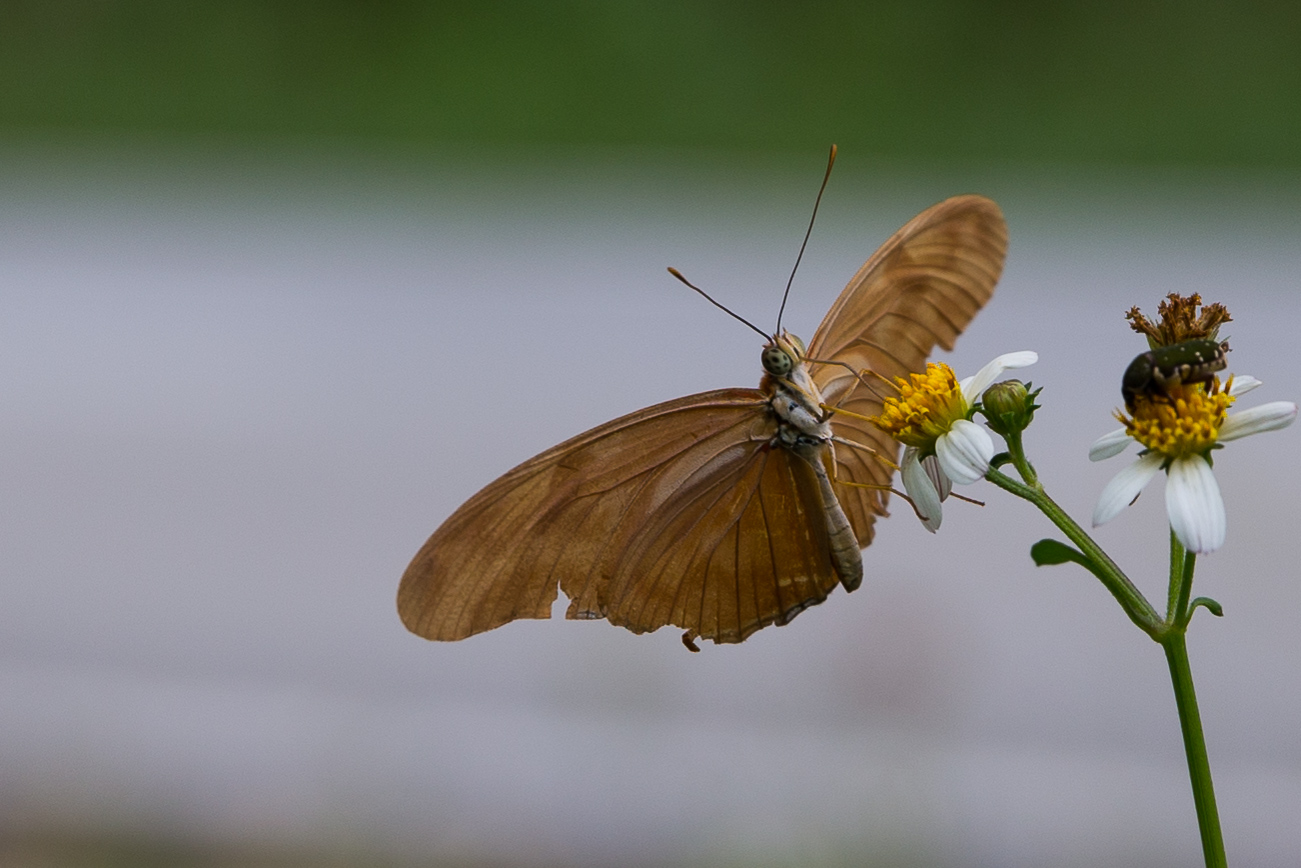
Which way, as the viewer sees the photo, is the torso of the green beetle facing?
to the viewer's left
